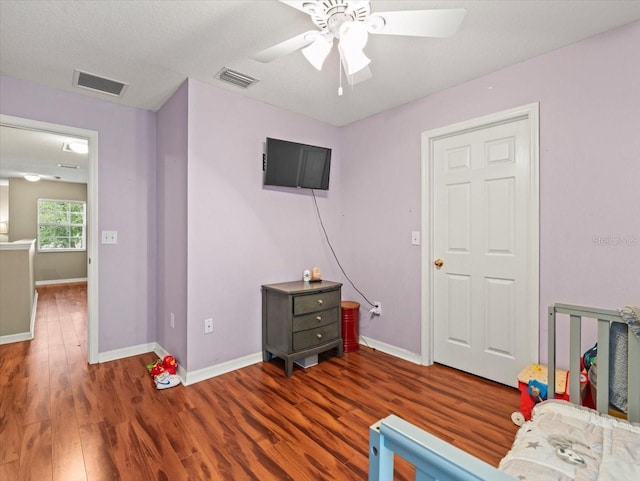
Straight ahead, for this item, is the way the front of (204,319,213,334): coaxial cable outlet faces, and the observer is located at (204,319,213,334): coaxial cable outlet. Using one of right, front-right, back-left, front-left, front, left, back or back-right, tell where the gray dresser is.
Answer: front-left

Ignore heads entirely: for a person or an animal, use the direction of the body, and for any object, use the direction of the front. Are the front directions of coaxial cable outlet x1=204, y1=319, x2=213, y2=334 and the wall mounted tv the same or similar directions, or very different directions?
same or similar directions

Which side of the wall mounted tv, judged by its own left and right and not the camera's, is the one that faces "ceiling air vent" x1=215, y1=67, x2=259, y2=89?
right

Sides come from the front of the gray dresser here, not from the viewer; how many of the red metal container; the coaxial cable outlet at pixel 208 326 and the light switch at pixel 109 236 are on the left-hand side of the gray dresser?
1

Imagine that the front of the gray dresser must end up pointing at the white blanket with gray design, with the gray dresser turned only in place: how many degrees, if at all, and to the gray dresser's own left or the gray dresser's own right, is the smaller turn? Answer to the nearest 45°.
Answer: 0° — it already faces it

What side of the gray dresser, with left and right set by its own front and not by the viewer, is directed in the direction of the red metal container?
left

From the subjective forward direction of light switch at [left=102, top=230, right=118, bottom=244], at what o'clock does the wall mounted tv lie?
The wall mounted tv is roughly at 10 o'clock from the light switch.

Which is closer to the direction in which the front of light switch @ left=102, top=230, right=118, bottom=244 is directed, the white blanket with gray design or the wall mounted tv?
the white blanket with gray design

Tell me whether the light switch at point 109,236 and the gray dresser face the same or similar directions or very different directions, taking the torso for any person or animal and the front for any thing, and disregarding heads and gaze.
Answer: same or similar directions

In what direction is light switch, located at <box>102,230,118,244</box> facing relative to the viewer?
toward the camera

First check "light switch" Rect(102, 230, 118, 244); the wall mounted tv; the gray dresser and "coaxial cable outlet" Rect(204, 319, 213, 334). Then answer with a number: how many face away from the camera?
0

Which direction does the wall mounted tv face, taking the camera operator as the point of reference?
facing the viewer and to the right of the viewer
